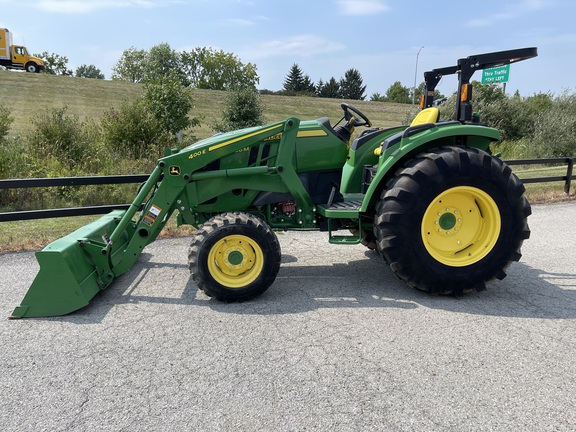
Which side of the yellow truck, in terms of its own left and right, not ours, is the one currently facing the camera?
right

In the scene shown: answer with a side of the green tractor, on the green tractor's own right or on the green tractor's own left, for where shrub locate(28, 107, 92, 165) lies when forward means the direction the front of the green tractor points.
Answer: on the green tractor's own right

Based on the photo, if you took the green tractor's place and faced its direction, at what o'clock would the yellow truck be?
The yellow truck is roughly at 2 o'clock from the green tractor.

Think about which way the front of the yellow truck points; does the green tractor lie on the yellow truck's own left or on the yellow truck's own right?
on the yellow truck's own right

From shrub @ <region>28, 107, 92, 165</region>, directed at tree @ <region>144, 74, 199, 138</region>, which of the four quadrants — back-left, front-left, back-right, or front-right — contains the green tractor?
back-right

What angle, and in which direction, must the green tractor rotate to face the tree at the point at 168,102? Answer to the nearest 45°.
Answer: approximately 90° to its right

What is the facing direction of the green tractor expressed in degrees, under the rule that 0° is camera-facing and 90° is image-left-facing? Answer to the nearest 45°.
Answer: approximately 90°

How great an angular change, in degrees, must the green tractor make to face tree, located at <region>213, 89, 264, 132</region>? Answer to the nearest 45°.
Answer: approximately 90° to its right

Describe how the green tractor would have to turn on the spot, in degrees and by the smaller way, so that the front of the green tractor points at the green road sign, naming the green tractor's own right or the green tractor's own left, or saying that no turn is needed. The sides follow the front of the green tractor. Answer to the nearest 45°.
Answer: approximately 135° to the green tractor's own right

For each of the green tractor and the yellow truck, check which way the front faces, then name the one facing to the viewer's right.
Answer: the yellow truck

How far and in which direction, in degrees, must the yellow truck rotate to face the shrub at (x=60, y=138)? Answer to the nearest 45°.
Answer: approximately 90° to its right

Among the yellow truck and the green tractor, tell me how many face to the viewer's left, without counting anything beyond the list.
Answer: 1
